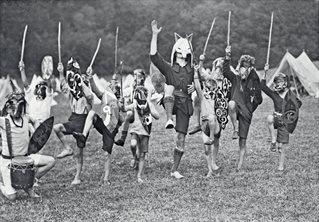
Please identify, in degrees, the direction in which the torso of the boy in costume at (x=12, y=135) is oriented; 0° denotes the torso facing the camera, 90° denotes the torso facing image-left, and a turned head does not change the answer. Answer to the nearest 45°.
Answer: approximately 315°

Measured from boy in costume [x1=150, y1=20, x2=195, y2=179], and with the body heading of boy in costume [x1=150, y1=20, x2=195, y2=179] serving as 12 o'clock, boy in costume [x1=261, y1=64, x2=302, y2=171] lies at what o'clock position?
boy in costume [x1=261, y1=64, x2=302, y2=171] is roughly at 9 o'clock from boy in costume [x1=150, y1=20, x2=195, y2=179].

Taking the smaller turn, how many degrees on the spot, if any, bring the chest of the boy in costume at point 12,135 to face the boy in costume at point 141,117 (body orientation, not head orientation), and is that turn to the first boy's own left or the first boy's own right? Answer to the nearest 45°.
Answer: approximately 45° to the first boy's own left

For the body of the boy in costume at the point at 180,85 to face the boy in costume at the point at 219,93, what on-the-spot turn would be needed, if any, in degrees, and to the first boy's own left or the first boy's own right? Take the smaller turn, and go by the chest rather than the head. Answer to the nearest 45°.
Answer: approximately 90° to the first boy's own left

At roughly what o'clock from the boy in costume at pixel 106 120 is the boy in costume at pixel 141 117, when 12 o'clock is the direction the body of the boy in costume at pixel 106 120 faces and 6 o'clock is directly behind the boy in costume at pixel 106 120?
the boy in costume at pixel 141 117 is roughly at 8 o'clock from the boy in costume at pixel 106 120.

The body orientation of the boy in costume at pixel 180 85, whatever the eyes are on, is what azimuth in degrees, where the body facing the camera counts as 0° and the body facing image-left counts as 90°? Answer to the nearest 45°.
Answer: approximately 0°

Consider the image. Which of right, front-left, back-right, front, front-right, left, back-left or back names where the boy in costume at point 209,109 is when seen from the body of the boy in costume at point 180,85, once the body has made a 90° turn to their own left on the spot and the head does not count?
front

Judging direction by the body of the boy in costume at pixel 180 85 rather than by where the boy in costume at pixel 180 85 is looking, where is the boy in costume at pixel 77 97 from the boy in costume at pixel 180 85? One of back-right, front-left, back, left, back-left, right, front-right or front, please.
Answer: right

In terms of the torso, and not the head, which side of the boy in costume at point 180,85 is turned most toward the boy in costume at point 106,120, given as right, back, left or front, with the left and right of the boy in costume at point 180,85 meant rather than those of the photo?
right

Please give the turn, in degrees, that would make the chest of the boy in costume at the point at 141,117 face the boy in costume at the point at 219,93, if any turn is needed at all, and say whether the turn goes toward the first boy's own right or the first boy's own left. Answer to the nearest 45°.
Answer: approximately 90° to the first boy's own left

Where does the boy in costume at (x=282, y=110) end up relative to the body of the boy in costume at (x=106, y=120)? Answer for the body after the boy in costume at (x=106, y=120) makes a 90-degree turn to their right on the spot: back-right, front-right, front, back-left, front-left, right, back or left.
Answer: back-right
